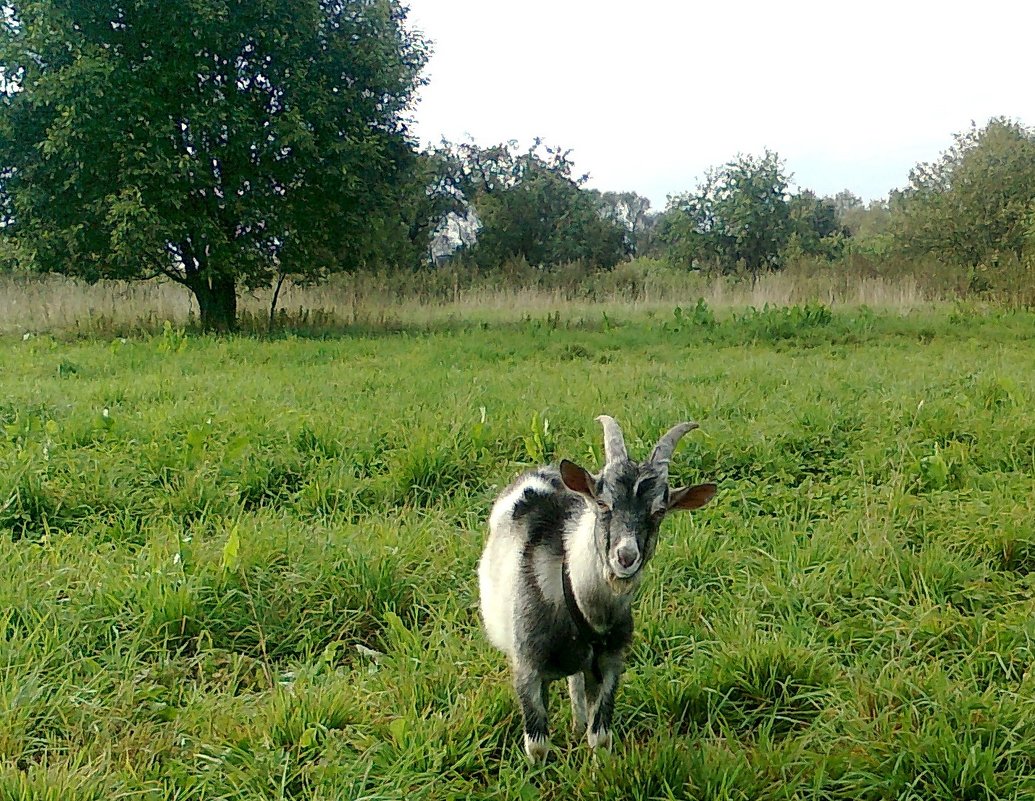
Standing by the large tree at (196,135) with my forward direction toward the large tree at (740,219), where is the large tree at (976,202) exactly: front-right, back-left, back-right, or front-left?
front-right

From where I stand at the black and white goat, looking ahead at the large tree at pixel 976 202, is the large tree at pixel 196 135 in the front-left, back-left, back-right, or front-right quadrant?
front-left

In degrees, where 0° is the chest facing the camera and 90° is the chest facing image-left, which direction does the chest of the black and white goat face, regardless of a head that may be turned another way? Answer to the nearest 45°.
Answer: approximately 315°

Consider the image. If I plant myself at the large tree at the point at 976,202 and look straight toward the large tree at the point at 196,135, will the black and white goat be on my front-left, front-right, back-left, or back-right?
front-left

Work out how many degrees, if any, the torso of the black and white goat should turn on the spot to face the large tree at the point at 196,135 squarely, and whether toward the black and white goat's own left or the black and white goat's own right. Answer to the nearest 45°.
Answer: approximately 180°

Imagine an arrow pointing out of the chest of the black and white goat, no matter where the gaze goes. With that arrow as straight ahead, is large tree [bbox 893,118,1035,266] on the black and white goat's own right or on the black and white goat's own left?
on the black and white goat's own left

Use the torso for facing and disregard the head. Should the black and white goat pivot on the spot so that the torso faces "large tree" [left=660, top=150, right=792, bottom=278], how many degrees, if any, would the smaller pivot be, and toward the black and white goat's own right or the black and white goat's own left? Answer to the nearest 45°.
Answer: approximately 135° to the black and white goat's own left
